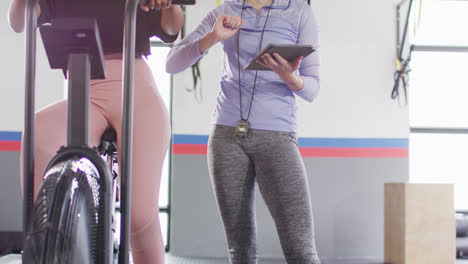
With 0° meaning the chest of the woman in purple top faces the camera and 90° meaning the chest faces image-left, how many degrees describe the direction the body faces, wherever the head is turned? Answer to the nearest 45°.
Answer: approximately 0°

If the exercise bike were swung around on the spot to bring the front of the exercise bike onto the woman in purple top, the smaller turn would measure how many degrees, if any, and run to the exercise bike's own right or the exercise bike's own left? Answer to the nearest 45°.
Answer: approximately 135° to the exercise bike's own left

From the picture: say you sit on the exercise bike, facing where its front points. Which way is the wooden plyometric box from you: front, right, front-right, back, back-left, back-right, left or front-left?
back-left

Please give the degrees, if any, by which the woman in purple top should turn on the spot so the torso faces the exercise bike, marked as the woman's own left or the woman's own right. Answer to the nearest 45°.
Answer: approximately 45° to the woman's own right

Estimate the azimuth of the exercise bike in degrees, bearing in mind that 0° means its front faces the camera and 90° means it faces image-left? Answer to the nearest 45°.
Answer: approximately 0°

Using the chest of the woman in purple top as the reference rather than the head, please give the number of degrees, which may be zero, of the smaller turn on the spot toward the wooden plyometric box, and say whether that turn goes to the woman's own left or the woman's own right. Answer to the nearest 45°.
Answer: approximately 135° to the woman's own left

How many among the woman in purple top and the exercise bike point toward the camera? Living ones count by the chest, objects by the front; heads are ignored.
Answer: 2
